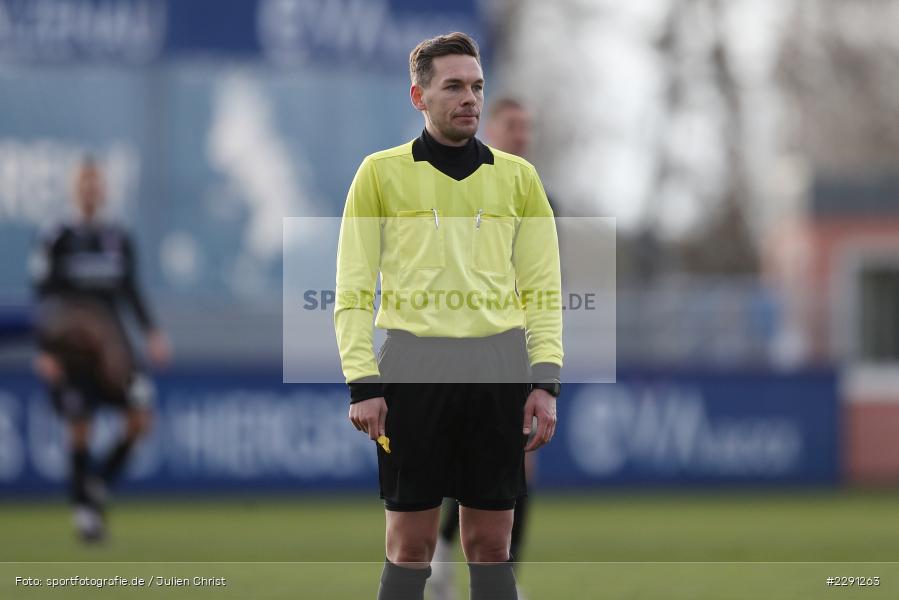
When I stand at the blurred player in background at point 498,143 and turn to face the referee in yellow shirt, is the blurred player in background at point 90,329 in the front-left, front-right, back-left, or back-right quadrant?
back-right

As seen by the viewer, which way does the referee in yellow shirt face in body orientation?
toward the camera

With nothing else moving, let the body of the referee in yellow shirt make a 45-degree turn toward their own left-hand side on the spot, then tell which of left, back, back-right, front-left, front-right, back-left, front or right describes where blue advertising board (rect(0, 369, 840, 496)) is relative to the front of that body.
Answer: back-left

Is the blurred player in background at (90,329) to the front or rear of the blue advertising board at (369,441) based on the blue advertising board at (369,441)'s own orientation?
to the front

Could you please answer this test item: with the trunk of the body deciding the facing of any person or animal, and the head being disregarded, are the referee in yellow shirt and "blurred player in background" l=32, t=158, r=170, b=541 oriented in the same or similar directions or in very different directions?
same or similar directions

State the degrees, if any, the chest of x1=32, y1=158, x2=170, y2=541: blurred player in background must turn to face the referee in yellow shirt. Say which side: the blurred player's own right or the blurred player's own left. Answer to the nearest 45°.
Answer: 0° — they already face them

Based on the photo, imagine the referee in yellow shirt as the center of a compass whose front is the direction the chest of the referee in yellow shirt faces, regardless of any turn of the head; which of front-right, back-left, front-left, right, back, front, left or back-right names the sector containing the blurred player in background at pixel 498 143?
back

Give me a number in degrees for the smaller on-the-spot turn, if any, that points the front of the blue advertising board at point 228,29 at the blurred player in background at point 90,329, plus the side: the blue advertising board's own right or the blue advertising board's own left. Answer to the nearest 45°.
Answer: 0° — it already faces them

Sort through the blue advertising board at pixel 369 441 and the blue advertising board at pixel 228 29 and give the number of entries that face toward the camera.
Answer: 2

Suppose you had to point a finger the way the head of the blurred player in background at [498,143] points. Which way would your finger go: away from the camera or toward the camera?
toward the camera

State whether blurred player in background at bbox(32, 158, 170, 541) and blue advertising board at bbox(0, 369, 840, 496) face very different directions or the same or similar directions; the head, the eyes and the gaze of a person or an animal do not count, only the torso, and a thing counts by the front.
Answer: same or similar directions

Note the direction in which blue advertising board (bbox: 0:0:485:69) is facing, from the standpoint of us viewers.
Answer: facing the viewer

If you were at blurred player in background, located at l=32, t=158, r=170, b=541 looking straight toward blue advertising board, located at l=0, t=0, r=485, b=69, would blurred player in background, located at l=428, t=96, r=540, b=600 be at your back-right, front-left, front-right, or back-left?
back-right

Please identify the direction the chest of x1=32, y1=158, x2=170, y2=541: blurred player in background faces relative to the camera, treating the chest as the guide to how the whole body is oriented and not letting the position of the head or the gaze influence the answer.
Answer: toward the camera
